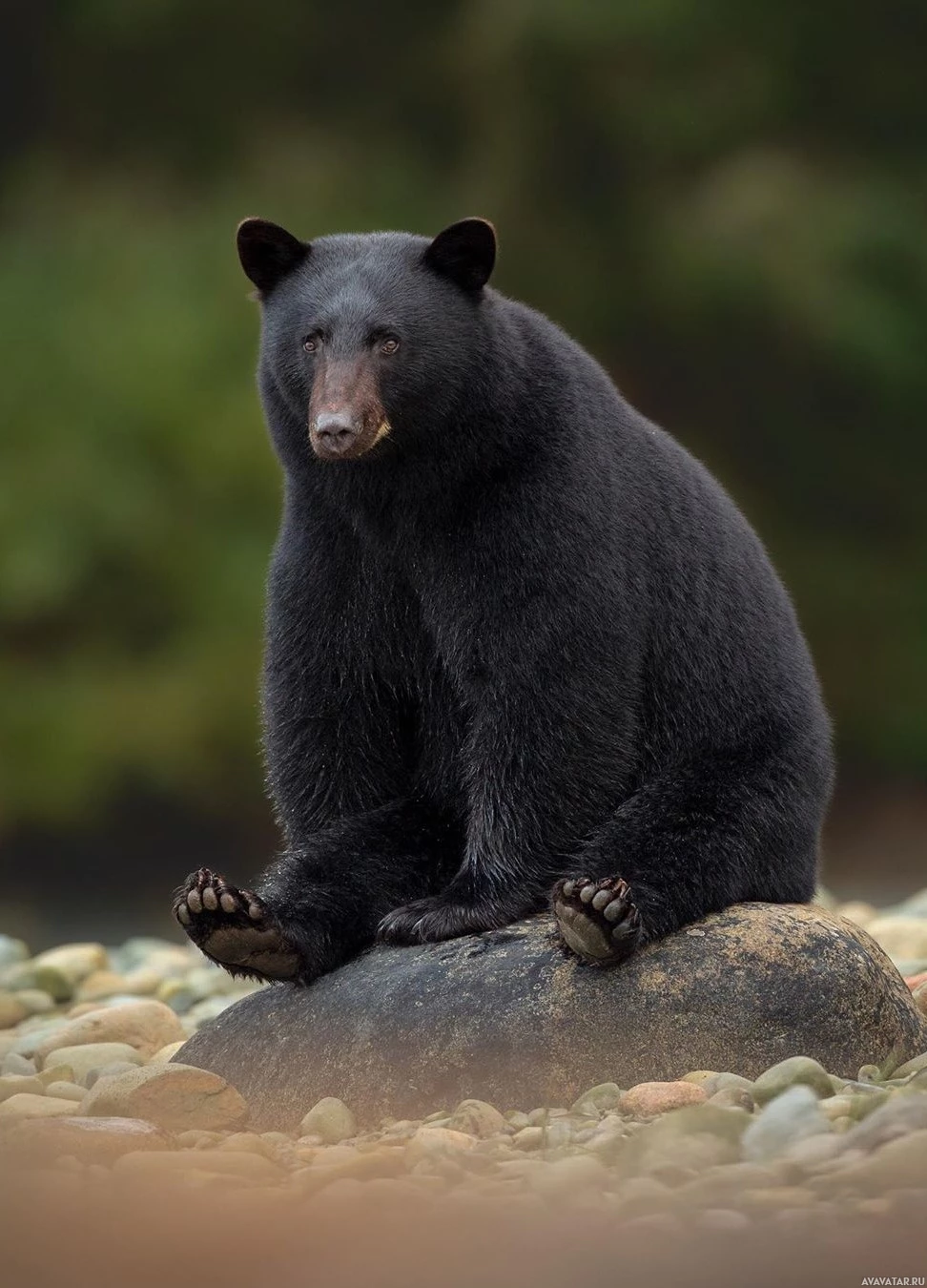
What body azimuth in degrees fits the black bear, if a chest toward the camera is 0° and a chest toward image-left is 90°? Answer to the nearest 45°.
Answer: approximately 45°

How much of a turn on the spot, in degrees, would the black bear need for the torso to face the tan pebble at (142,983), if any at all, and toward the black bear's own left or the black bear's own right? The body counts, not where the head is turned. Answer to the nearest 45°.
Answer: approximately 90° to the black bear's own right

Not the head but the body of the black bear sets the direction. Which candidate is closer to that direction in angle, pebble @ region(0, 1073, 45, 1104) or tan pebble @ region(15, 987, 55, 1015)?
the pebble

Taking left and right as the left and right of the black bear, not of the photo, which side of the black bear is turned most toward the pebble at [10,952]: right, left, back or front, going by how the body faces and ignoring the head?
right

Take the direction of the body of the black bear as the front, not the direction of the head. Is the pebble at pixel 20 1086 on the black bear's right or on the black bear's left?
on the black bear's right
